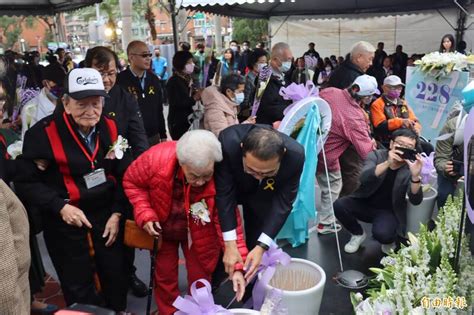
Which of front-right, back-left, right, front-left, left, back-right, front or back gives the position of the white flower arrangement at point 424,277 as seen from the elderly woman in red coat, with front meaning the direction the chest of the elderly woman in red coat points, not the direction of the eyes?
front

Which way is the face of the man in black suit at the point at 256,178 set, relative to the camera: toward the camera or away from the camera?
toward the camera

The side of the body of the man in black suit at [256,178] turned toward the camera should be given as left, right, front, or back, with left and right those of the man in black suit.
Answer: front

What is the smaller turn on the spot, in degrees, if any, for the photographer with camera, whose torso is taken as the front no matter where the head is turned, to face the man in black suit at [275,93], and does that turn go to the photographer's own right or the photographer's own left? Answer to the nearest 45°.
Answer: approximately 135° to the photographer's own right

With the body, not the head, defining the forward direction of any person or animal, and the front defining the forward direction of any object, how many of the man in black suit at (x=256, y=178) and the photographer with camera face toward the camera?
2

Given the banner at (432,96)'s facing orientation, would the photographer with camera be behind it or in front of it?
in front

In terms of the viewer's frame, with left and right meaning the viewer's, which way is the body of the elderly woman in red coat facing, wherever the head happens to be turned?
facing the viewer and to the right of the viewer

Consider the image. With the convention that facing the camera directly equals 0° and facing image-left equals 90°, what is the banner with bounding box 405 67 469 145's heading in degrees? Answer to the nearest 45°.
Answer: approximately 0°

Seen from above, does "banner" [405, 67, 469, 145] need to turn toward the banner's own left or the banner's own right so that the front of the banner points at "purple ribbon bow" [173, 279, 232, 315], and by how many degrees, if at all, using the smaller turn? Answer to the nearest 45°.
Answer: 0° — it already faces it

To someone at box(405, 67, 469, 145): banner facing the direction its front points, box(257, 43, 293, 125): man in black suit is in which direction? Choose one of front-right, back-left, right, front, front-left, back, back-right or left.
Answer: front-right

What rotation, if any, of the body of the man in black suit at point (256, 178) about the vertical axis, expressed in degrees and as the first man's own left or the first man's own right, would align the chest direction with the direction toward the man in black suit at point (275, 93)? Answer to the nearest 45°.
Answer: approximately 180°

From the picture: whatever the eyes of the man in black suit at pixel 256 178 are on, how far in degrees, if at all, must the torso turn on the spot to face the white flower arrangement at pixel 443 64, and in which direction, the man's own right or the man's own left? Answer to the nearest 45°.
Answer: approximately 135° to the man's own left

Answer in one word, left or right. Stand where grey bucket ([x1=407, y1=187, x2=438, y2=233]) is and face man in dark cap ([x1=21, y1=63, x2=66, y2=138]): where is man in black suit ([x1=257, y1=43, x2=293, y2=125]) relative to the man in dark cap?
right
